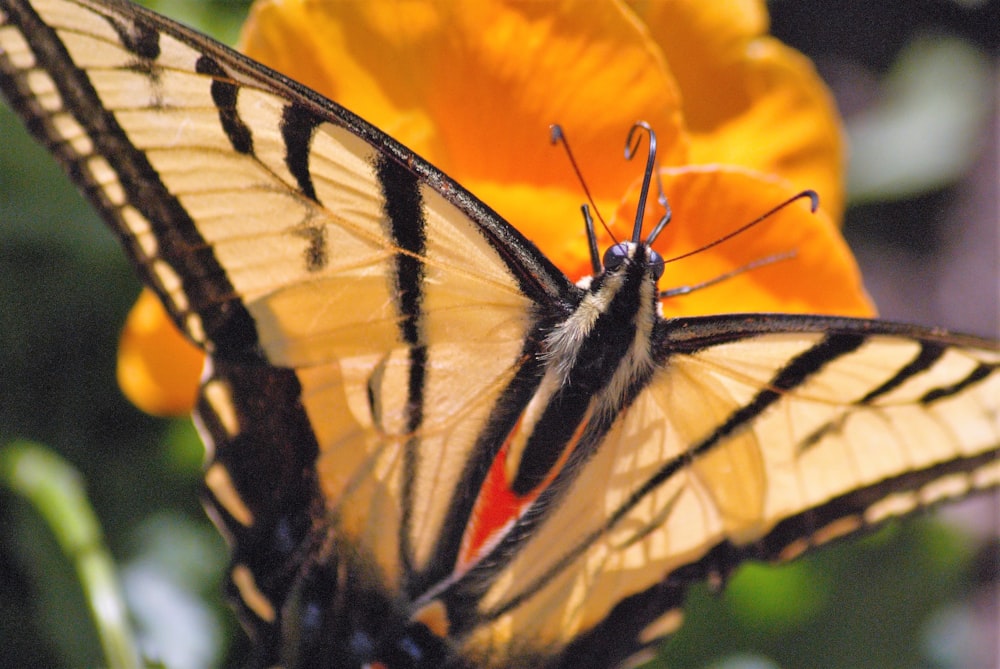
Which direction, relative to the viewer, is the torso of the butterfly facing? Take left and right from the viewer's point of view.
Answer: facing away from the viewer and to the right of the viewer
